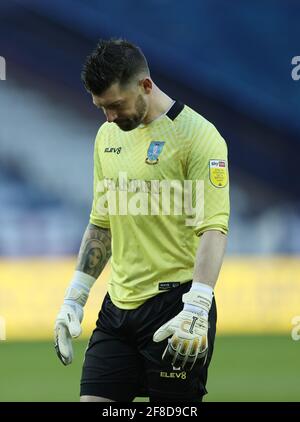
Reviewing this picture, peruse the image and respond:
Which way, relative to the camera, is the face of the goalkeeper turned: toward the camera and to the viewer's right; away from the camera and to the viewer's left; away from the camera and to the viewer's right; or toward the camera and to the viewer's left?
toward the camera and to the viewer's left

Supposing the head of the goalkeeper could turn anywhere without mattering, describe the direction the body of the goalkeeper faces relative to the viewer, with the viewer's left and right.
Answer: facing the viewer and to the left of the viewer
